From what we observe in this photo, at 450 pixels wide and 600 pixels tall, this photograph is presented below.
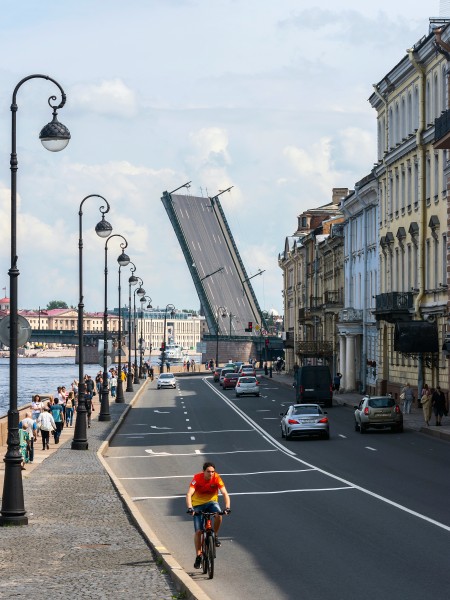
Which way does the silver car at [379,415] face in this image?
away from the camera

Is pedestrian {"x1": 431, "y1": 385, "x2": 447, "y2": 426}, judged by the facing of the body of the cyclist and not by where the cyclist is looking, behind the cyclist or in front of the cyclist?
behind

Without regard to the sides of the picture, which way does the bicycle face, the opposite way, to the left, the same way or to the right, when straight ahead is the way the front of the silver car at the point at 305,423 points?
the opposite way

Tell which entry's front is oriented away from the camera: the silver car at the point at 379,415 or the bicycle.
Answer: the silver car

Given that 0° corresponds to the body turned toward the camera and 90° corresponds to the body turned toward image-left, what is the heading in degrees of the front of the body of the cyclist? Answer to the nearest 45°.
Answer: approximately 0°

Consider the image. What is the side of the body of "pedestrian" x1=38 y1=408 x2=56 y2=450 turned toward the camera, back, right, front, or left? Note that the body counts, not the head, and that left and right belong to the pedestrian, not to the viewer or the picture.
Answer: back

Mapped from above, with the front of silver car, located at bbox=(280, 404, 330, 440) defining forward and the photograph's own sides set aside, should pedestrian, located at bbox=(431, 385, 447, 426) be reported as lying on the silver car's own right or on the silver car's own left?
on the silver car's own right

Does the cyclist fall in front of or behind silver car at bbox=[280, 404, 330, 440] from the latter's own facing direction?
behind

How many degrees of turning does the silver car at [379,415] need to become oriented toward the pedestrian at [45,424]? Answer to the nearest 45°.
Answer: approximately 135° to its left
